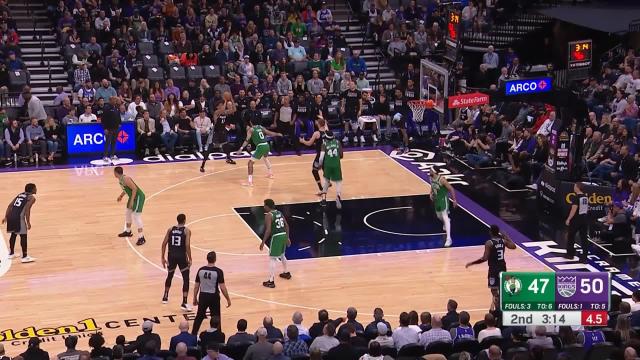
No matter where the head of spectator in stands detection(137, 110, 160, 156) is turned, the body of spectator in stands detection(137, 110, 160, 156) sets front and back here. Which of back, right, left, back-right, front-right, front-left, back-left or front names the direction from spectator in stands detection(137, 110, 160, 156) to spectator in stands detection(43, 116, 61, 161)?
right

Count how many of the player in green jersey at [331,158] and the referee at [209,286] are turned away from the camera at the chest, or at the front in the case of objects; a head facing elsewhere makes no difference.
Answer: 2

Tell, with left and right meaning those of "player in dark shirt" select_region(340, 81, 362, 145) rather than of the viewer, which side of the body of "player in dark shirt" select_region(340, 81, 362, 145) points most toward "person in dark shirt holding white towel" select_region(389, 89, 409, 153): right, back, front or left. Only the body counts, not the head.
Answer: left

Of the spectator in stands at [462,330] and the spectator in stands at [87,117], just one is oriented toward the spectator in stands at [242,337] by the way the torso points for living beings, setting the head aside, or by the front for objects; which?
the spectator in stands at [87,117]

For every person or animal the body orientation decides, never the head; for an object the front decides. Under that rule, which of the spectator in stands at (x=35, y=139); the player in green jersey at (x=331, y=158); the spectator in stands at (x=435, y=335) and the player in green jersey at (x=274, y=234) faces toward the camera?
the spectator in stands at (x=35, y=139)

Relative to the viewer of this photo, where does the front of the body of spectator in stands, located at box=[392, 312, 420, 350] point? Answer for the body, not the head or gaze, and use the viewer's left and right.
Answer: facing away from the viewer

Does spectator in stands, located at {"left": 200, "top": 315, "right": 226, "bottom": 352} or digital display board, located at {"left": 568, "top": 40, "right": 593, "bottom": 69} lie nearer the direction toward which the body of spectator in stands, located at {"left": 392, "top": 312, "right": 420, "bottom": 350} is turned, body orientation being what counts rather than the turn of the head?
the digital display board

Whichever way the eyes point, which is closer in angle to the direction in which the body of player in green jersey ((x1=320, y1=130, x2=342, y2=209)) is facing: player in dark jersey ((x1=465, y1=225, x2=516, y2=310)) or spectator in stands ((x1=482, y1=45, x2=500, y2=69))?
the spectator in stands

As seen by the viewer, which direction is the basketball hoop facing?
to the viewer's left

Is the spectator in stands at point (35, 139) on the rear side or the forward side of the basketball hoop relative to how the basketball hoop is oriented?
on the forward side

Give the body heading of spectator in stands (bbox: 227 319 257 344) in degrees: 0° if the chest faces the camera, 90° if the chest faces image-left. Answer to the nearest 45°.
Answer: approximately 180°

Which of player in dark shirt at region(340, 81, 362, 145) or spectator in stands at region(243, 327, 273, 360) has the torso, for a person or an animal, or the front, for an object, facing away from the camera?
the spectator in stands
